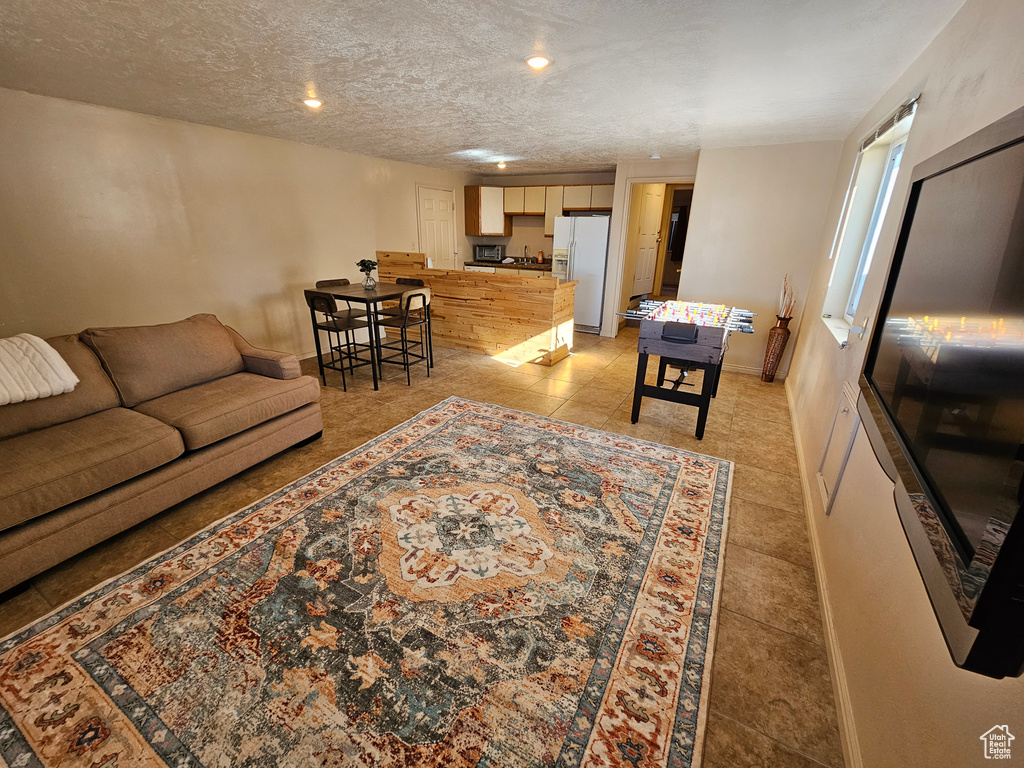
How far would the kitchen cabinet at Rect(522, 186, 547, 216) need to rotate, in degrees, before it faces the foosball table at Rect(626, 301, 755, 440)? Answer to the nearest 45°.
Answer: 0° — it already faces it

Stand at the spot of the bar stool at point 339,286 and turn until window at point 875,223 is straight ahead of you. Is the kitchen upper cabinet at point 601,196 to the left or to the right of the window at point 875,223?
left

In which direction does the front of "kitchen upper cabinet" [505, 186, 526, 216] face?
toward the camera

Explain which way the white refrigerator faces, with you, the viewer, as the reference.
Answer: facing the viewer

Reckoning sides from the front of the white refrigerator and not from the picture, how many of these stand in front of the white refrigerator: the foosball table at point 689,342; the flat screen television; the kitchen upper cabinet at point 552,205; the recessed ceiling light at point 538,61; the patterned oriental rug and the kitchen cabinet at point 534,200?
4

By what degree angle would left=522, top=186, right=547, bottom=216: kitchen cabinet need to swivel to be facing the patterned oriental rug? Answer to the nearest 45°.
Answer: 0° — it already faces it

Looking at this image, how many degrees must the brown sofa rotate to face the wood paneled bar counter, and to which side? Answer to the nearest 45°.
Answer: approximately 45° to its left

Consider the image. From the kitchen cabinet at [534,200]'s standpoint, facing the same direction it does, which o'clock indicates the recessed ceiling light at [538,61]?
The recessed ceiling light is roughly at 12 o'clock from the kitchen cabinet.

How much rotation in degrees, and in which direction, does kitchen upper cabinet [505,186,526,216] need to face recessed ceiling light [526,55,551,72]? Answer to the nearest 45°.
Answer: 0° — it already faces it

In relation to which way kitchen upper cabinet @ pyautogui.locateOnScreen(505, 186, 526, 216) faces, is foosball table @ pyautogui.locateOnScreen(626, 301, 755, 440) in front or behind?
in front

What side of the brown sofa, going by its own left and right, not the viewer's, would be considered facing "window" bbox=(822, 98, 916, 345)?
front

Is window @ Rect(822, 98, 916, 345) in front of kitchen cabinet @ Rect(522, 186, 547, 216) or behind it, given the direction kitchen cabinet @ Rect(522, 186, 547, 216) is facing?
in front

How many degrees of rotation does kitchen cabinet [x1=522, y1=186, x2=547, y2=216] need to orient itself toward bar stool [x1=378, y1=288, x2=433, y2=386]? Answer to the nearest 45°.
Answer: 0° — it already faces it

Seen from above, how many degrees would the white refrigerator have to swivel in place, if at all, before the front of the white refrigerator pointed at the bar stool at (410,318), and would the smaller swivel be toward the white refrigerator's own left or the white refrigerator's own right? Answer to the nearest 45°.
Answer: approximately 45° to the white refrigerator's own right

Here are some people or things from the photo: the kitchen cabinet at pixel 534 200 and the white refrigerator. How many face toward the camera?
2

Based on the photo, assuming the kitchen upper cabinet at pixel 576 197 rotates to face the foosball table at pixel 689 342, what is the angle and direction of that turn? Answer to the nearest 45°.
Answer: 0° — it already faces it
